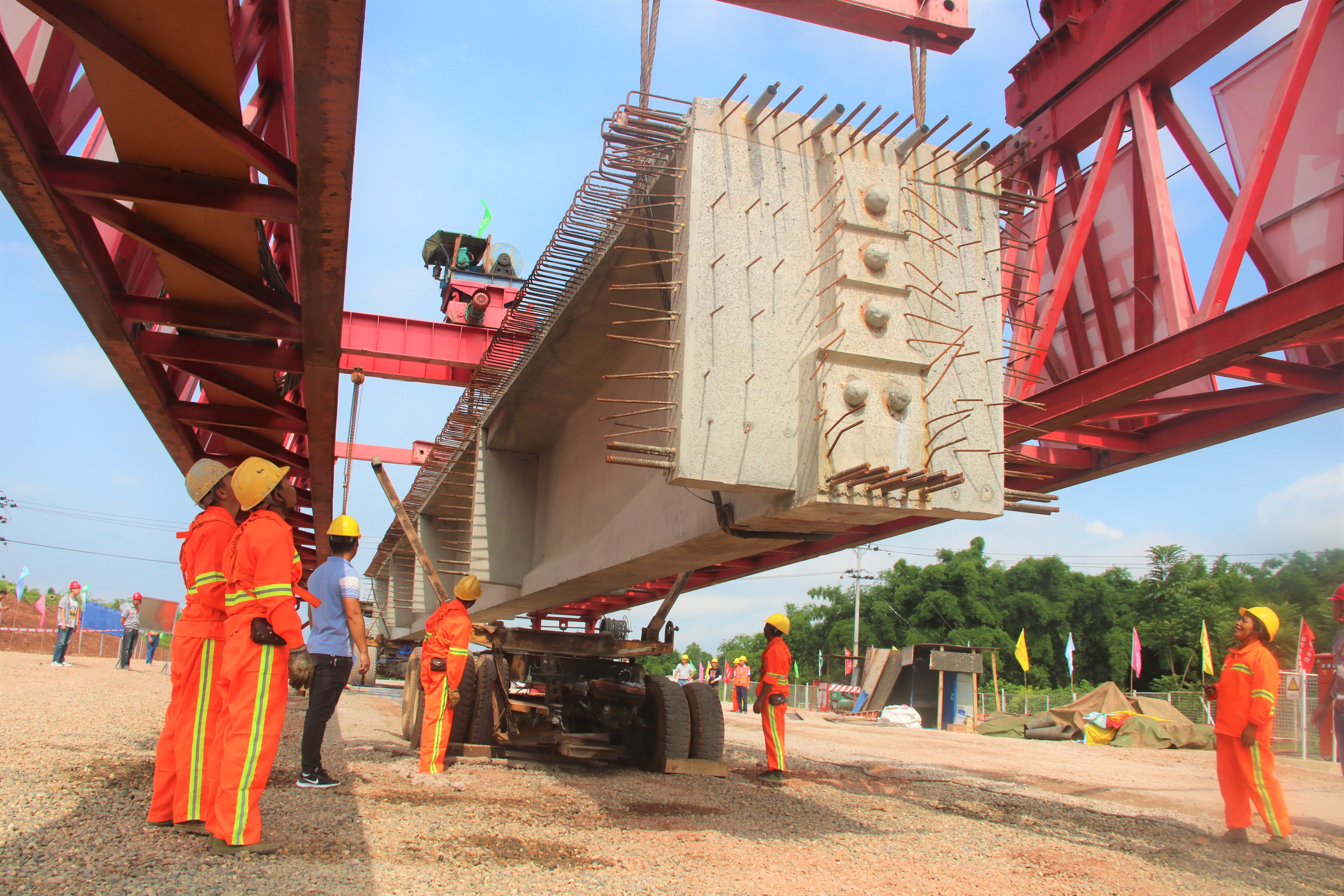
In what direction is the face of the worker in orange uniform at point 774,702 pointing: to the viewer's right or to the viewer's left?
to the viewer's left

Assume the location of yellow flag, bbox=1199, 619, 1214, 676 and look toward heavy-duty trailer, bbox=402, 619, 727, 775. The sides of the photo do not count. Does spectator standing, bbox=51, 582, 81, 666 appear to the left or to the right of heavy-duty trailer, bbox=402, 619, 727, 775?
right

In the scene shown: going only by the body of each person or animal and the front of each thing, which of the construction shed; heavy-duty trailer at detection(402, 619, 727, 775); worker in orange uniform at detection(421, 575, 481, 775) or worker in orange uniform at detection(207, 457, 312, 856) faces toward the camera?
the construction shed

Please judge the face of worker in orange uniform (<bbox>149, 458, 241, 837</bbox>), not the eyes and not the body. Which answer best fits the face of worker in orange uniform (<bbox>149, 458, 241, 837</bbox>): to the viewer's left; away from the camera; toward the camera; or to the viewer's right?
to the viewer's right

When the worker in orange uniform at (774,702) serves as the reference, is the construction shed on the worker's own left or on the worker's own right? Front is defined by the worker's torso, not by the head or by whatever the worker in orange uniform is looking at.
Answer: on the worker's own right

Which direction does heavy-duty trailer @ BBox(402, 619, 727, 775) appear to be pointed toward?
away from the camera

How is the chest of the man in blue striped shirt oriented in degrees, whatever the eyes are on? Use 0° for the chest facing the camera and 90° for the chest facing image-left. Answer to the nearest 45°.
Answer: approximately 225°

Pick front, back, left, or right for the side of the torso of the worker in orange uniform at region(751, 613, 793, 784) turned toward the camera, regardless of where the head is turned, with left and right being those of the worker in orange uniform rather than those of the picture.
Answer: left
